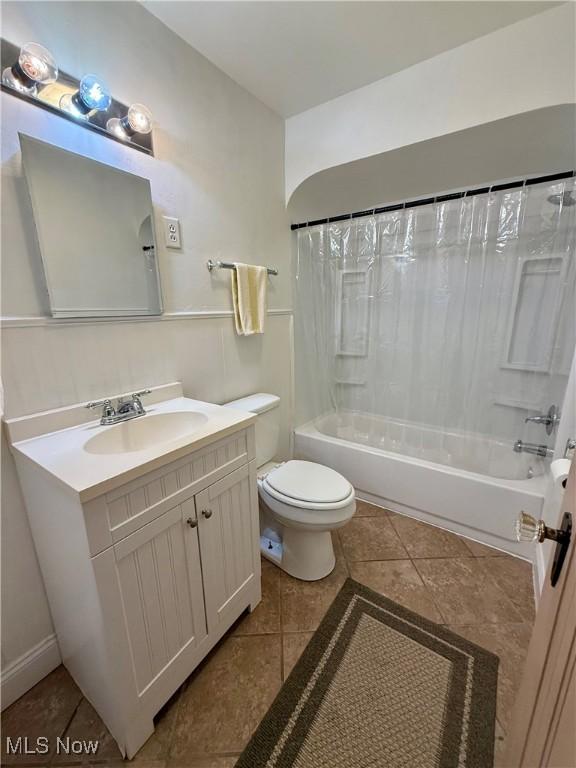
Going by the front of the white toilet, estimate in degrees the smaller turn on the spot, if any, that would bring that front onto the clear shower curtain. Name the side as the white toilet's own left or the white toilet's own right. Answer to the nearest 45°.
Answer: approximately 90° to the white toilet's own left

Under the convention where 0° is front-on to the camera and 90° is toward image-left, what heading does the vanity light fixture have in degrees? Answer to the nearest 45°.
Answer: approximately 315°

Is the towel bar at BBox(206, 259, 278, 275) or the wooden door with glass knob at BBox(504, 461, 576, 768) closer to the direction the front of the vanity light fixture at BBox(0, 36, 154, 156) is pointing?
the wooden door with glass knob

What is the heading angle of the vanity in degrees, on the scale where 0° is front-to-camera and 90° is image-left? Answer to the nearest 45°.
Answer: approximately 315°

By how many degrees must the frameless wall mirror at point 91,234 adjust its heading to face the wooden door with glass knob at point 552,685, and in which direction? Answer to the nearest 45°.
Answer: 0° — it already faces it
